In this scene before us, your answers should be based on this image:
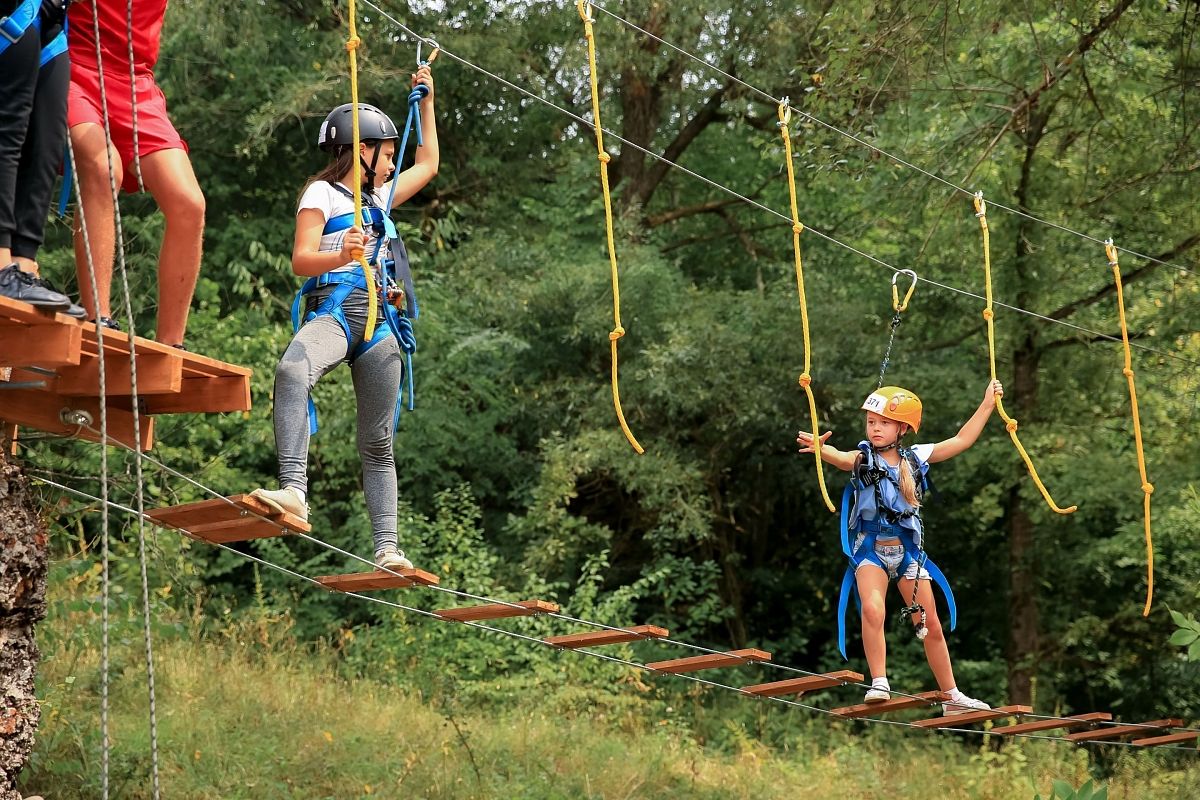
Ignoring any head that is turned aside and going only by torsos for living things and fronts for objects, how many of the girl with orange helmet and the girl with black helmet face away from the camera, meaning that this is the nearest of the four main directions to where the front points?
0

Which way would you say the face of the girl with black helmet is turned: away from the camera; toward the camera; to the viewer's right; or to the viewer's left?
to the viewer's right

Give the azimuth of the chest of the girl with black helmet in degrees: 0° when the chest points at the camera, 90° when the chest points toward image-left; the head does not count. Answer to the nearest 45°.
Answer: approximately 315°

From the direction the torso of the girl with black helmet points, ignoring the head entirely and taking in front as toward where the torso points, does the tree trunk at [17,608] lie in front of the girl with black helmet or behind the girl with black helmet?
behind

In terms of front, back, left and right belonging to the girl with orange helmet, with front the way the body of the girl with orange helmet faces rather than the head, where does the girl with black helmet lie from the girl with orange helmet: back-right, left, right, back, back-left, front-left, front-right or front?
front-right

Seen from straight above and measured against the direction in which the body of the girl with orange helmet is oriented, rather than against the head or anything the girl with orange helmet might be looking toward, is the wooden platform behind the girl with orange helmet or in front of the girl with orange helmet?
in front
